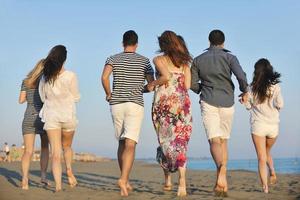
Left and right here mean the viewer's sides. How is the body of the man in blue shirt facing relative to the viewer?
facing away from the viewer

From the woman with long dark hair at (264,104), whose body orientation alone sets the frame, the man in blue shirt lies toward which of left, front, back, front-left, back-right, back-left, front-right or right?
back-left

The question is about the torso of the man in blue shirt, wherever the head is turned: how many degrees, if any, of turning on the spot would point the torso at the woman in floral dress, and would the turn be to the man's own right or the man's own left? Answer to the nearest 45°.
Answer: approximately 90° to the man's own left

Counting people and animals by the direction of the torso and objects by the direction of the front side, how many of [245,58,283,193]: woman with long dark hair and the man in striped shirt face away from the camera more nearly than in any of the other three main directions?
2

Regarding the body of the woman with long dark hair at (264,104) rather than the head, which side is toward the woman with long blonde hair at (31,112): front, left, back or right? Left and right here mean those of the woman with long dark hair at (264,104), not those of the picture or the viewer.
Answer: left

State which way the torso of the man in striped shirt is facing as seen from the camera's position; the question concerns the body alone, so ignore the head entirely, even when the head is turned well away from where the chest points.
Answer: away from the camera

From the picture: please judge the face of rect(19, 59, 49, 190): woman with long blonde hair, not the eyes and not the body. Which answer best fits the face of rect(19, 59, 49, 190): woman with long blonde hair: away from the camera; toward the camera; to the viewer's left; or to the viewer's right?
away from the camera

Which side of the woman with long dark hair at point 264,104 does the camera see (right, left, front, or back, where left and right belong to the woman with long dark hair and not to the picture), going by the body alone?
back

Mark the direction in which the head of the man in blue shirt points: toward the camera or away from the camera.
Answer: away from the camera

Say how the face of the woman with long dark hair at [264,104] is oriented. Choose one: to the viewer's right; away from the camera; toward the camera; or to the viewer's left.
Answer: away from the camera

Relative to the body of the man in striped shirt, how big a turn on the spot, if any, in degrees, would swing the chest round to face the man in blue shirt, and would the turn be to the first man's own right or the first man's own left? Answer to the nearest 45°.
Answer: approximately 90° to the first man's own right

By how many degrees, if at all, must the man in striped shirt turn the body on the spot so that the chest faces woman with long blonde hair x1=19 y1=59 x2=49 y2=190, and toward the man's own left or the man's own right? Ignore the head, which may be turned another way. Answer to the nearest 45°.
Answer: approximately 45° to the man's own left

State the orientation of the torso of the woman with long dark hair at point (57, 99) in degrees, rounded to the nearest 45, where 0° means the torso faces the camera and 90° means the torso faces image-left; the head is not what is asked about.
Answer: approximately 180°
